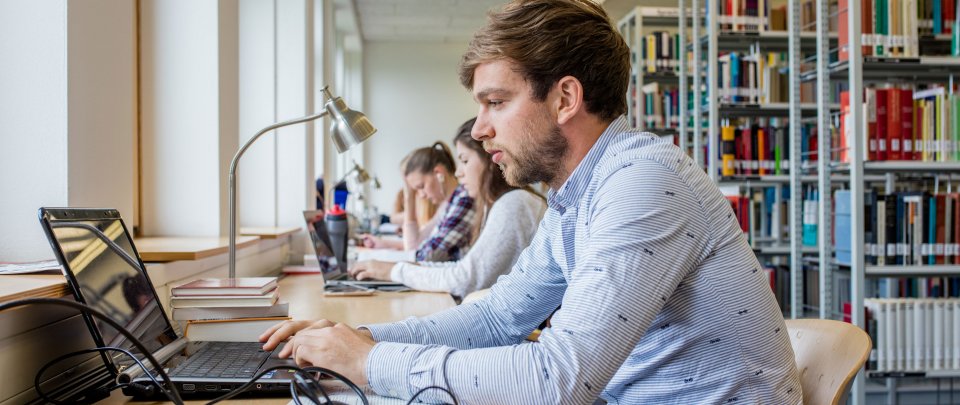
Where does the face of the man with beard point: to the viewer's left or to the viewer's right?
to the viewer's left

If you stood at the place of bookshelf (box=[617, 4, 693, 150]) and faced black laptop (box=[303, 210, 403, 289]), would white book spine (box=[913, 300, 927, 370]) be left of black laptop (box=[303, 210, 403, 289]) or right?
left

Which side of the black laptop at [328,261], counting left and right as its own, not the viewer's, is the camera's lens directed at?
right

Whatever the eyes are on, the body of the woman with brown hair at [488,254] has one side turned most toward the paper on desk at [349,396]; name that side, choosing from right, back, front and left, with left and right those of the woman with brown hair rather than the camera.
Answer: left

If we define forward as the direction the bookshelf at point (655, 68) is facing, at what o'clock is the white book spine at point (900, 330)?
The white book spine is roughly at 11 o'clock from the bookshelf.

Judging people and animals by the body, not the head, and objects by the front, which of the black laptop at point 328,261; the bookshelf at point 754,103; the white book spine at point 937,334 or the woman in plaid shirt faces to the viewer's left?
the woman in plaid shirt

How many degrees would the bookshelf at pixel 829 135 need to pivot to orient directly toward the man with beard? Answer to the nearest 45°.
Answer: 0° — it already faces them

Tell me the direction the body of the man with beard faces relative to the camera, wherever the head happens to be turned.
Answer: to the viewer's left

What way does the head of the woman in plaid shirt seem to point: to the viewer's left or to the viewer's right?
to the viewer's left

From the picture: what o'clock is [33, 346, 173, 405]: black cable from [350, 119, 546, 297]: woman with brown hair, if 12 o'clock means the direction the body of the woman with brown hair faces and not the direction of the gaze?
The black cable is roughly at 10 o'clock from the woman with brown hair.

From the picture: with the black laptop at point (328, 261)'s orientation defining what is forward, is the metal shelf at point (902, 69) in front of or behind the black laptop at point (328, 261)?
in front

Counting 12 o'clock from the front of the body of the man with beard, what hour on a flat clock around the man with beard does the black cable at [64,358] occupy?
The black cable is roughly at 12 o'clock from the man with beard.

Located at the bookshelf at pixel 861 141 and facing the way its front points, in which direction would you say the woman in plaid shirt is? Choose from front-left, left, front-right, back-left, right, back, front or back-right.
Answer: right

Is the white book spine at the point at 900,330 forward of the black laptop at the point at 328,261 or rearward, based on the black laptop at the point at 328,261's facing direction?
forward
